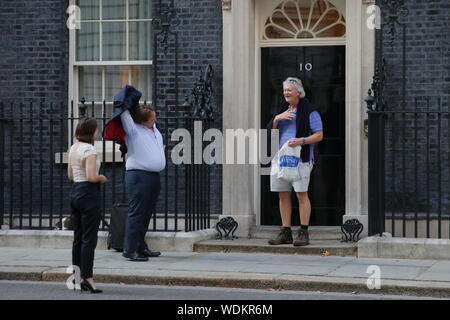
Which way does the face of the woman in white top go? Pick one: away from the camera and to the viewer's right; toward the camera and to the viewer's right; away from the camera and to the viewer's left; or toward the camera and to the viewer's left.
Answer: away from the camera and to the viewer's right

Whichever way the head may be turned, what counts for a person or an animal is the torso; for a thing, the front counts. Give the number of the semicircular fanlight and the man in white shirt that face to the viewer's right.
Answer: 1

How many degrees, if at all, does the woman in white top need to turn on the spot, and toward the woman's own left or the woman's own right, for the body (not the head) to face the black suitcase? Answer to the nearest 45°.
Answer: approximately 45° to the woman's own left

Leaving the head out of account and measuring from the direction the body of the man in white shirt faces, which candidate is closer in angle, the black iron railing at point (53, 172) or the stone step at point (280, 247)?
the stone step

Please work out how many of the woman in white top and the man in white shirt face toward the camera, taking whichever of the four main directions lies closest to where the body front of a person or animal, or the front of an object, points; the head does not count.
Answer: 0

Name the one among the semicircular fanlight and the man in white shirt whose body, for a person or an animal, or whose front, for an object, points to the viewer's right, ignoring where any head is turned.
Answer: the man in white shirt

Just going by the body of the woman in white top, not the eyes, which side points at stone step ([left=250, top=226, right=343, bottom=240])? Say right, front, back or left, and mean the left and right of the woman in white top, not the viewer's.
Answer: front

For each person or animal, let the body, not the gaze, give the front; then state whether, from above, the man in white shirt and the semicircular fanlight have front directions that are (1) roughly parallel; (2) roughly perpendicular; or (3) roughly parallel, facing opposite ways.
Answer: roughly perpendicular

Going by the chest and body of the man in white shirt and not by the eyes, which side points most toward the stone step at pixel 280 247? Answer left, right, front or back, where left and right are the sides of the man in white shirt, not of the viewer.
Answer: front

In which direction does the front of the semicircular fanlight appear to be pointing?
toward the camera

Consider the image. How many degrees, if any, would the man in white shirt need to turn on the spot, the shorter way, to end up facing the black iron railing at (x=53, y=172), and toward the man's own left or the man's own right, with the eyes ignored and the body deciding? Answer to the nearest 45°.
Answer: approximately 135° to the man's own left

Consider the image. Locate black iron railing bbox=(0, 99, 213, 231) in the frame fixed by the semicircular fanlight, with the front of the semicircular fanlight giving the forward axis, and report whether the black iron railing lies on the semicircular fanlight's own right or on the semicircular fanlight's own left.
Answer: on the semicircular fanlight's own right

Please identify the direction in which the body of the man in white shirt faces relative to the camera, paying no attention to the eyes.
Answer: to the viewer's right

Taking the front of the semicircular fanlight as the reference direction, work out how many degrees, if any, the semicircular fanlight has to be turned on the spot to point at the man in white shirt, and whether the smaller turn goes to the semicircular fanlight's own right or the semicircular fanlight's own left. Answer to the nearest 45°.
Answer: approximately 45° to the semicircular fanlight's own right
